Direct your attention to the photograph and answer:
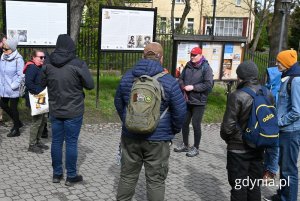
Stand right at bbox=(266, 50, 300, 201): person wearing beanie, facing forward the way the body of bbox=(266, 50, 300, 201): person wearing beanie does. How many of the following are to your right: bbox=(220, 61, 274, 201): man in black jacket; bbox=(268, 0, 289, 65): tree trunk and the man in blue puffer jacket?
1

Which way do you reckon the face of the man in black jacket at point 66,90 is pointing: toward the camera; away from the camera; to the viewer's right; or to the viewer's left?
away from the camera

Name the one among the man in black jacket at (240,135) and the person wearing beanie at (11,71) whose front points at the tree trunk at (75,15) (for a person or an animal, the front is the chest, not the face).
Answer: the man in black jacket

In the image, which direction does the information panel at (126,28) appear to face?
toward the camera

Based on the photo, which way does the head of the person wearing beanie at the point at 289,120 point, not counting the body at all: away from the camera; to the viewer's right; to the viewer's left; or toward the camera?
to the viewer's left

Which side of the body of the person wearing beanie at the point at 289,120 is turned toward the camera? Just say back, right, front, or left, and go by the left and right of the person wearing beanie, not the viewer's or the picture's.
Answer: left

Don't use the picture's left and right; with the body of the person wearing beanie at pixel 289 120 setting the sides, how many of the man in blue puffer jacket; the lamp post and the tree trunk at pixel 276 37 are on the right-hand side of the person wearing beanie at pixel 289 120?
2

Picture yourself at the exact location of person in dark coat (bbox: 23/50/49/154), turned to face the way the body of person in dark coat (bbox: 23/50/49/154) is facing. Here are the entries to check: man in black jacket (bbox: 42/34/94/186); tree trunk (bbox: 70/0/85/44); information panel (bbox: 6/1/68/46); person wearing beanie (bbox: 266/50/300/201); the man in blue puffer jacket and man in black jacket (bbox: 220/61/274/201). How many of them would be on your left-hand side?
2

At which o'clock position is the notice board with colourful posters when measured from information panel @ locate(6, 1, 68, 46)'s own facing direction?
The notice board with colourful posters is roughly at 9 o'clock from the information panel.

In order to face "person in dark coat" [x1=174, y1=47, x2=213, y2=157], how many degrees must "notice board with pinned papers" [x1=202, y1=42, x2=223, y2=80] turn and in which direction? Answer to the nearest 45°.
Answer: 0° — it already faces them

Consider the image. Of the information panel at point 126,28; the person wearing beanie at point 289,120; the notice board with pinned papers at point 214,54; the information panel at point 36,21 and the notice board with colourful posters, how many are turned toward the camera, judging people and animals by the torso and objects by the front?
4

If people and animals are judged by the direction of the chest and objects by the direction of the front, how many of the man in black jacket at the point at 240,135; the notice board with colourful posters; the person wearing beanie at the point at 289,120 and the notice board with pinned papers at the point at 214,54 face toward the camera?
2

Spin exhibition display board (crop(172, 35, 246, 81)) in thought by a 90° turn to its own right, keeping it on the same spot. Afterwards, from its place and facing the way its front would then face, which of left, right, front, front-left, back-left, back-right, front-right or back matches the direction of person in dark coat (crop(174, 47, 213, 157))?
left

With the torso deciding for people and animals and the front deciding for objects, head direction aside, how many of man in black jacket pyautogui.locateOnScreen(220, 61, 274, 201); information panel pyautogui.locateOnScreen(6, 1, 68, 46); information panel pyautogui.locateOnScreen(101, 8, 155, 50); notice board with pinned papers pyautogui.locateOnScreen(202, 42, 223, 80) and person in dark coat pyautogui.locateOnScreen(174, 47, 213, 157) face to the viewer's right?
0

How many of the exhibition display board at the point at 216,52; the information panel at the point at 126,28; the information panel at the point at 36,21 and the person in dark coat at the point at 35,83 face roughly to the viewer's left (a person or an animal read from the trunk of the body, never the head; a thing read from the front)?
0

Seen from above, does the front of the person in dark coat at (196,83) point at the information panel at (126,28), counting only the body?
no

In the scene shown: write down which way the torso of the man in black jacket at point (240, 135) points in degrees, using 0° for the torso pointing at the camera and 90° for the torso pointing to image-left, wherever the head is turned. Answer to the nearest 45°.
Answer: approximately 135°
